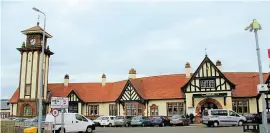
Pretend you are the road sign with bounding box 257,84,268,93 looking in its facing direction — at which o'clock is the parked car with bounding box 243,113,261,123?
The parked car is roughly at 6 o'clock from the road sign.

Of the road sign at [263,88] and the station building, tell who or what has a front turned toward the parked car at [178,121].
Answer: the station building

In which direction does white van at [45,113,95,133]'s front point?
to the viewer's right

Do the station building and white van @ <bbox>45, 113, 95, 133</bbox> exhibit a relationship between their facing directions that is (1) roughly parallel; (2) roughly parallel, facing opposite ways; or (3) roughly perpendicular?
roughly perpendicular

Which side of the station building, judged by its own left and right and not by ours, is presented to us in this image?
front

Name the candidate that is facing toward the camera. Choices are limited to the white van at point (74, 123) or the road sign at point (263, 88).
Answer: the road sign

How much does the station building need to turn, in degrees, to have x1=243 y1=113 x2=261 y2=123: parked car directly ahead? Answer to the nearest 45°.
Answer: approximately 45° to its left

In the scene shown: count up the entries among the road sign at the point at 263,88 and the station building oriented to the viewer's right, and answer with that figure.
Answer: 0

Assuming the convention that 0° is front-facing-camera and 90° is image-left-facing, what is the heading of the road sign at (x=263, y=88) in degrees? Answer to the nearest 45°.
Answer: approximately 0°

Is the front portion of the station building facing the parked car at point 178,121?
yes

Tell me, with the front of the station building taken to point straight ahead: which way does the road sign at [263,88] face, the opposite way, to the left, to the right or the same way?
the same way

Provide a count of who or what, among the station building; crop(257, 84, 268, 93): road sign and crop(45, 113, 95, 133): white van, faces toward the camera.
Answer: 2

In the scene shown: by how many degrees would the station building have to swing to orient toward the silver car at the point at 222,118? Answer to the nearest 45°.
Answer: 0° — it already faces it
